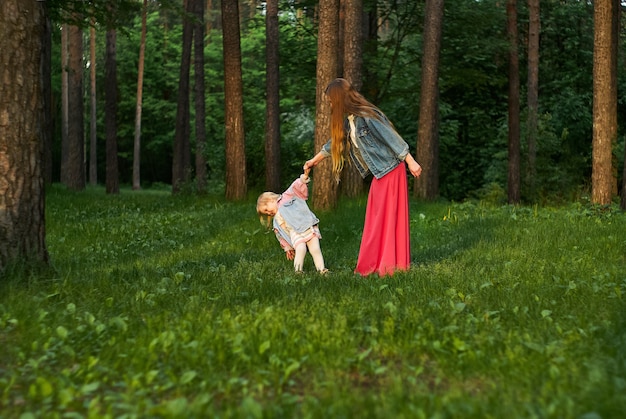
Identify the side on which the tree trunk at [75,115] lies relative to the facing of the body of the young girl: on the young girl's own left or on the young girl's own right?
on the young girl's own right

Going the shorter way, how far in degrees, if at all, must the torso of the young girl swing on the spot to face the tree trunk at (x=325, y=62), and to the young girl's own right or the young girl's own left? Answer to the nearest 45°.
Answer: approximately 135° to the young girl's own right

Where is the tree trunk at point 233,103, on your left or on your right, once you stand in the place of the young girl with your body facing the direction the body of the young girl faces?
on your right

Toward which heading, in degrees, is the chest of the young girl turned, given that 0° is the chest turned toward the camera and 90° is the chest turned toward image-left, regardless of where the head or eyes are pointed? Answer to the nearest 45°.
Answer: approximately 45°

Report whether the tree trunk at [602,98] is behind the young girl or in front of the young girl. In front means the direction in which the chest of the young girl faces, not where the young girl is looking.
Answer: behind

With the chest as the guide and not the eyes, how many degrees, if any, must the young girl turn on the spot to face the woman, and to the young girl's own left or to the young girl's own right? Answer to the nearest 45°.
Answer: approximately 135° to the young girl's own left

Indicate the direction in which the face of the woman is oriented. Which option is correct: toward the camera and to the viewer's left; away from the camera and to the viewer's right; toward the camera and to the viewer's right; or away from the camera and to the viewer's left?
away from the camera and to the viewer's left

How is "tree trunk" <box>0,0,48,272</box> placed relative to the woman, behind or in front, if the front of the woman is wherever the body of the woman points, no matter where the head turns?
in front
